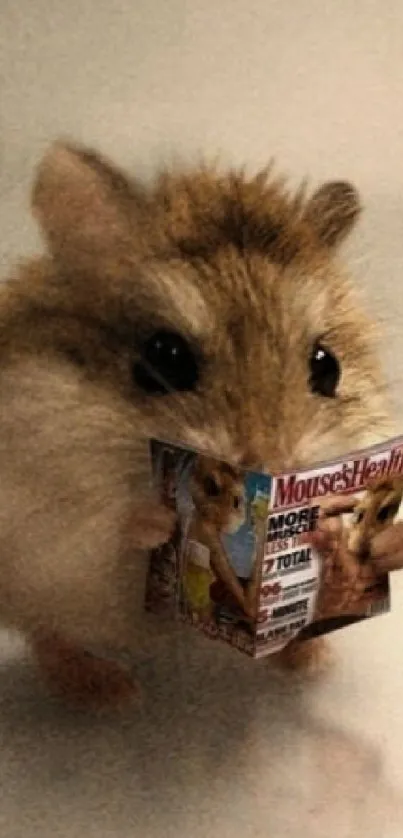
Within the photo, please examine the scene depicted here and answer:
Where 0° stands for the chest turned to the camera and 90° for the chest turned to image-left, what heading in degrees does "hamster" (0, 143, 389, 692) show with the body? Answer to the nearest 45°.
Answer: approximately 315°
